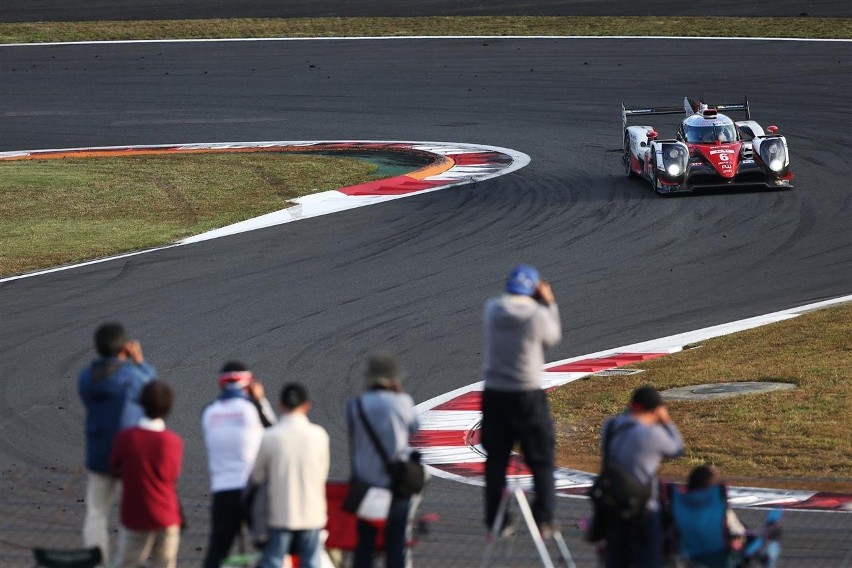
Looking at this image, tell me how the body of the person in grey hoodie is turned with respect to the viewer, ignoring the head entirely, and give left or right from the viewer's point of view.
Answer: facing away from the viewer and to the right of the viewer

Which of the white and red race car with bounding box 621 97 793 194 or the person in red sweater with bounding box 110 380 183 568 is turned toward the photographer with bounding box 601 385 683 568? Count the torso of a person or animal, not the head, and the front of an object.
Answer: the white and red race car

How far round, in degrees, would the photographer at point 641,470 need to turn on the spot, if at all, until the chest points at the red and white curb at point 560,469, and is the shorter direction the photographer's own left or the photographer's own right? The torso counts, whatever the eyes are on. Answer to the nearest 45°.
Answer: approximately 45° to the photographer's own left

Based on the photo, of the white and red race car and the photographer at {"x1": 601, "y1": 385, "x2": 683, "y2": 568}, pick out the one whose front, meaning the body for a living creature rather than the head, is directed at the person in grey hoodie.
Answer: the white and red race car

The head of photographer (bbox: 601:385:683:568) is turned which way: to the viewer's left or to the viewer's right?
to the viewer's right

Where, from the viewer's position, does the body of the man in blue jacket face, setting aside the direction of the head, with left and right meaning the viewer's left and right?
facing away from the viewer and to the right of the viewer

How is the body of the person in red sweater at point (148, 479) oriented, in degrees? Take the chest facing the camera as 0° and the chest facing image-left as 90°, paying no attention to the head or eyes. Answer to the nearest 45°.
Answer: approximately 180°

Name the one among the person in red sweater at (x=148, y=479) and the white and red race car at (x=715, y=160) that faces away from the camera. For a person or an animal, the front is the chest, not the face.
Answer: the person in red sweater

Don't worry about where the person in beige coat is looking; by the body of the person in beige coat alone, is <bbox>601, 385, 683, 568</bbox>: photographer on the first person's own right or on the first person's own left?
on the first person's own right

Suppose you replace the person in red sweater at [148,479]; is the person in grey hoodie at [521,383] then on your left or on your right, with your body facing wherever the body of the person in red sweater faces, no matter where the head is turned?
on your right

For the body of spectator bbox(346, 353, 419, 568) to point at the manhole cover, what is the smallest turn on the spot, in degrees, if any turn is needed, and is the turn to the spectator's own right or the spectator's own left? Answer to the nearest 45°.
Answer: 0° — they already face it

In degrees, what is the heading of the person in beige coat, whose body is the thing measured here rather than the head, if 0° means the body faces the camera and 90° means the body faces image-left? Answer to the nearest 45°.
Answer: approximately 180°

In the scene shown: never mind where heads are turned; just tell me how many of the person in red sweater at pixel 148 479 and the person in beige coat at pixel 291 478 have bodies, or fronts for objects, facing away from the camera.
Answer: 2

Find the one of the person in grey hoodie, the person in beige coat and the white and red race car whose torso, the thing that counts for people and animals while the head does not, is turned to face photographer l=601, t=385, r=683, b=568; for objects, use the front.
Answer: the white and red race car
